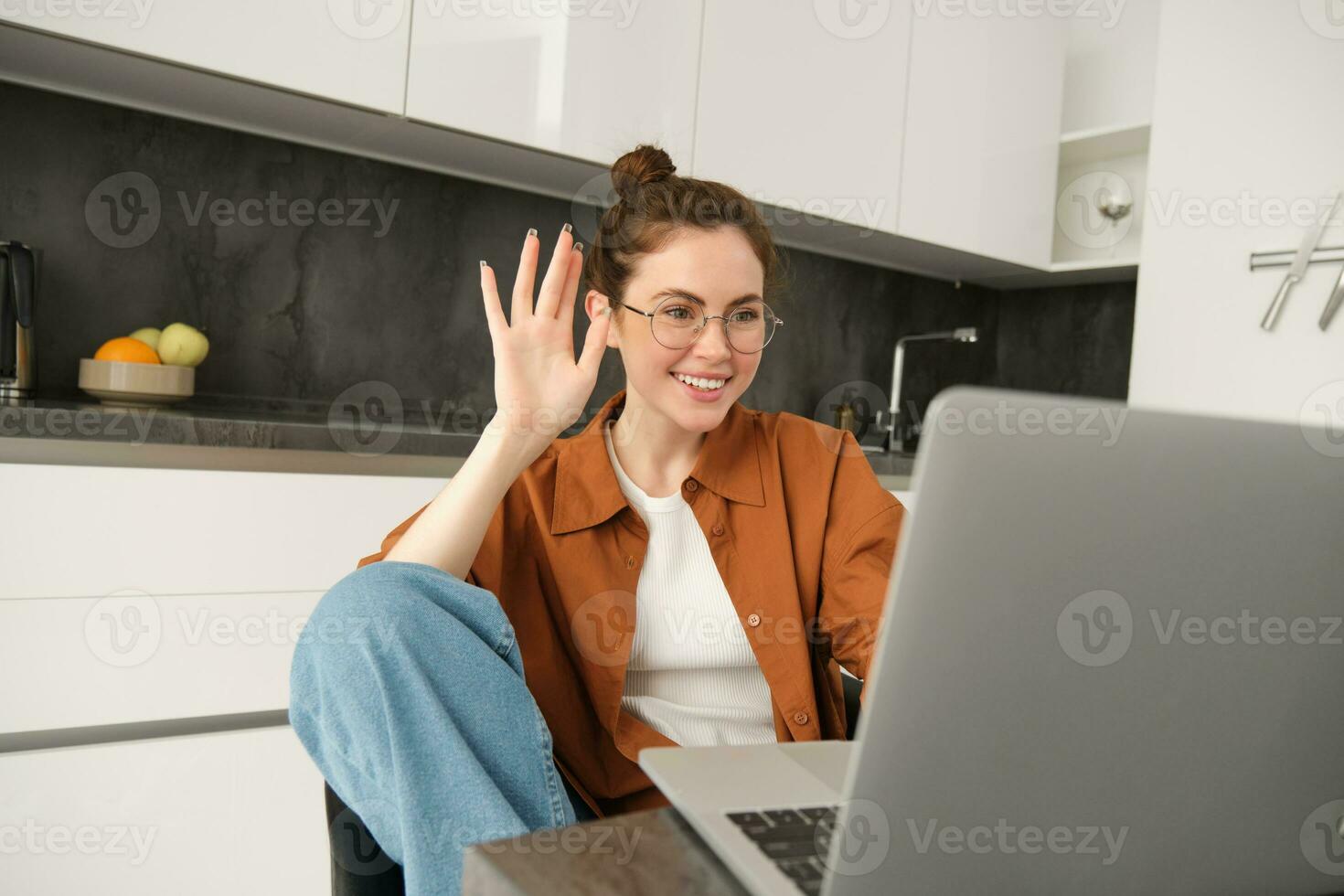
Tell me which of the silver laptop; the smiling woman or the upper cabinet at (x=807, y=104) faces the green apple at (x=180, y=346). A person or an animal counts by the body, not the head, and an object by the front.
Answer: the silver laptop

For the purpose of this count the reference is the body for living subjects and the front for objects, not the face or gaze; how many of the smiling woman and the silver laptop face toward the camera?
1

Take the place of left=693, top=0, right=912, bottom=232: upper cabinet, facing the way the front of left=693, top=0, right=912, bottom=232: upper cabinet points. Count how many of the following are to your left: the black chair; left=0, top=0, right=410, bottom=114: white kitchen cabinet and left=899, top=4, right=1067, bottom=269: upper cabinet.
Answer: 1

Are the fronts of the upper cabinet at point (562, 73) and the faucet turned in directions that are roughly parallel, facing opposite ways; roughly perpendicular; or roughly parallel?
roughly parallel

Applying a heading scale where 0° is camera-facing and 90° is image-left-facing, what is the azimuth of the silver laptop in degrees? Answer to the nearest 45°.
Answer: approximately 135°

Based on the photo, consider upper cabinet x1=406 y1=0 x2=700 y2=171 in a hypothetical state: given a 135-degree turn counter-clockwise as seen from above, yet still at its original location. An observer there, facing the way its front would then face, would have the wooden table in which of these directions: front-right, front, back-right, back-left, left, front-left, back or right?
back

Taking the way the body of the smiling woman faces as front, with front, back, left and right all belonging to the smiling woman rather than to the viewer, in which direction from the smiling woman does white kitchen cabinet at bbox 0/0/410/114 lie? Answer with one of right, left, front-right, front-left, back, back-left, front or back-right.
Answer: back-right

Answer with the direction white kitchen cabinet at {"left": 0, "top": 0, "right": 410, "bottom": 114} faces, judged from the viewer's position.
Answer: facing the viewer and to the right of the viewer

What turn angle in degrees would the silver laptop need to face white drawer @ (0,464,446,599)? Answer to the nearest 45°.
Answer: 0° — it already faces it

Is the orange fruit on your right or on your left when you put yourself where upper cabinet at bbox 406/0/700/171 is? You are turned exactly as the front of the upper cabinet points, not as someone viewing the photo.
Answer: on your right

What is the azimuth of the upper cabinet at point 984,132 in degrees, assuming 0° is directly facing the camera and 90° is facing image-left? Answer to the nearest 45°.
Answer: approximately 315°

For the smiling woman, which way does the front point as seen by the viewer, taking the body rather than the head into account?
toward the camera

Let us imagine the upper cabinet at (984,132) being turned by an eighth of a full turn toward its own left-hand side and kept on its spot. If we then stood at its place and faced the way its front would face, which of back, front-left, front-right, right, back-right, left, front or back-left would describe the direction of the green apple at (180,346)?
back-right

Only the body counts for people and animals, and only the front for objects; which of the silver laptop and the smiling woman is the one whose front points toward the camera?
the smiling woman

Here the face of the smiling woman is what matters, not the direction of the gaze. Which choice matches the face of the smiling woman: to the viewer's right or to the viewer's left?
to the viewer's right
